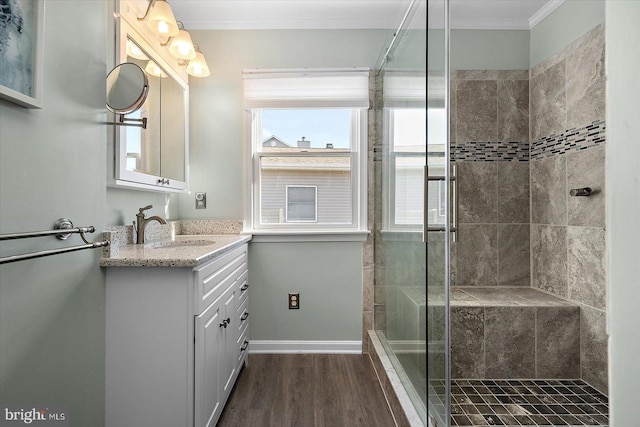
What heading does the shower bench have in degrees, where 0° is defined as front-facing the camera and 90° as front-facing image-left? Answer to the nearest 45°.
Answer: approximately 0°

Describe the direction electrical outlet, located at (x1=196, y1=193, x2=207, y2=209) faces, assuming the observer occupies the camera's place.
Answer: facing the viewer

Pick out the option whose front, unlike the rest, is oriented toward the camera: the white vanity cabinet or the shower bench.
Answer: the shower bench

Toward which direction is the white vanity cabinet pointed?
to the viewer's right

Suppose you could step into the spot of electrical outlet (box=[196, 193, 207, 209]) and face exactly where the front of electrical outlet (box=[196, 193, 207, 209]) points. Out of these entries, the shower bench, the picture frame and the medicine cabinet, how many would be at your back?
0

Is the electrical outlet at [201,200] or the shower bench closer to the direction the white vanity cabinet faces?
the shower bench

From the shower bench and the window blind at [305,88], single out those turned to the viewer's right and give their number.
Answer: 0

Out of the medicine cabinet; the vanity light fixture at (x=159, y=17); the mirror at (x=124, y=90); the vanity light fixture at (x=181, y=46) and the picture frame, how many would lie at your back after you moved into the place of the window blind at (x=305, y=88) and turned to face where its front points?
0

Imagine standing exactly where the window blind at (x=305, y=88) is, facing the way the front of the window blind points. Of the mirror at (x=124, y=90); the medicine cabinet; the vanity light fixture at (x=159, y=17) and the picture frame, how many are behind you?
0

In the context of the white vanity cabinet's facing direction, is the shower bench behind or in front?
in front

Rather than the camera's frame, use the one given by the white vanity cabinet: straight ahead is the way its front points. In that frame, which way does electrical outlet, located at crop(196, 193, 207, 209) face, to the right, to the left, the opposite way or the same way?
to the right
